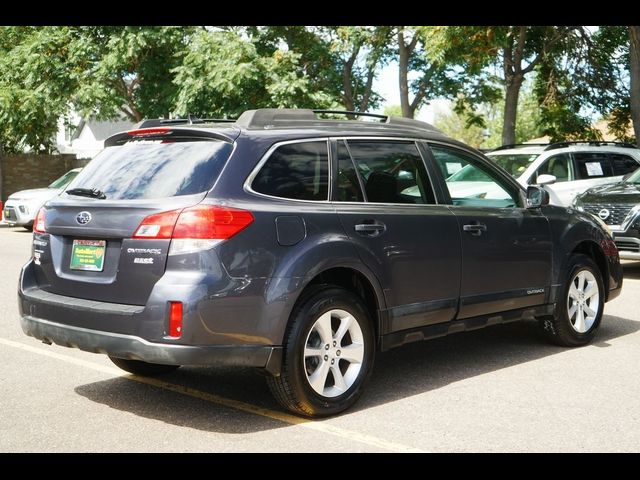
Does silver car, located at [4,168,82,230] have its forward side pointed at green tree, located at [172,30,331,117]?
no

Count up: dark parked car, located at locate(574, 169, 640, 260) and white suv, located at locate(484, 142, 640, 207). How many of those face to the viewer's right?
0

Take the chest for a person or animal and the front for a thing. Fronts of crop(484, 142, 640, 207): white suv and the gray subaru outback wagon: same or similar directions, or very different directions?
very different directions

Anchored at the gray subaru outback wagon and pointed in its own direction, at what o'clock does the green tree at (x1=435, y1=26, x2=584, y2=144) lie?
The green tree is roughly at 11 o'clock from the gray subaru outback wagon.

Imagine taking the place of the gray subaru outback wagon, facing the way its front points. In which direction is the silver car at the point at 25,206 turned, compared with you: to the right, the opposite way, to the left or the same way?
the opposite way

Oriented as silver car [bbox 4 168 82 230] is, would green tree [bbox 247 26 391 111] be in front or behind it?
behind

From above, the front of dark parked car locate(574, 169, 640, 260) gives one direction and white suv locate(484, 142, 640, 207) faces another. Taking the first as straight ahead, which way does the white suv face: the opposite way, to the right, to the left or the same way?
the same way

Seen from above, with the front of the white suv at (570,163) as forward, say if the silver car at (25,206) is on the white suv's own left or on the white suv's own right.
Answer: on the white suv's own right

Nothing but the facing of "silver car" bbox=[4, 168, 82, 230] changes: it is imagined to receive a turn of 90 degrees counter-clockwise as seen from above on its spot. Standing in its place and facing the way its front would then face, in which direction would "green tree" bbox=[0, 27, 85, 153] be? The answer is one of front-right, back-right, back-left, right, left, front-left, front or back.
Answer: back-left

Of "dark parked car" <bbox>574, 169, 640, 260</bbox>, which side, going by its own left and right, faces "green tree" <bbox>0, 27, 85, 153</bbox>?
right

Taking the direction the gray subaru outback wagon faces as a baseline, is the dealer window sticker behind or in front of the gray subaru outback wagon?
in front

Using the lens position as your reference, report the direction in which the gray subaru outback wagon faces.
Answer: facing away from the viewer and to the right of the viewer

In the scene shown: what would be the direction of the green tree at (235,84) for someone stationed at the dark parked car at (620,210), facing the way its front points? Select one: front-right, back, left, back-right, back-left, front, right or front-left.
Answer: right

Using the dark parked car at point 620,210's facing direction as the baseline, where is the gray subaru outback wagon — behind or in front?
in front

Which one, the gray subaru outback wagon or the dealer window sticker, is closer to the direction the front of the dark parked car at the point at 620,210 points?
the gray subaru outback wagon

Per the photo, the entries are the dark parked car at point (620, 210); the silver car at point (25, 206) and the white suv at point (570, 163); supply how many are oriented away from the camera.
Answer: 0

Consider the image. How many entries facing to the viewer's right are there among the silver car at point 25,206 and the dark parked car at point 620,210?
0

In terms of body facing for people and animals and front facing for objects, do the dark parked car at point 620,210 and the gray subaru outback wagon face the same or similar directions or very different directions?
very different directions

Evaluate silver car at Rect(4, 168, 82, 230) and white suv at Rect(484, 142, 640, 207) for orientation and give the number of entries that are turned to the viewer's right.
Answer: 0

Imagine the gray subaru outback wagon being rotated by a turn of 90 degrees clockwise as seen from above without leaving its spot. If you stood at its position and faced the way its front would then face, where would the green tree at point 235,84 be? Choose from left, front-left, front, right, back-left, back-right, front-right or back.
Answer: back-left

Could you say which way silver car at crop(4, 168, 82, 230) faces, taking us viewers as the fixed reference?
facing the viewer and to the left of the viewer
